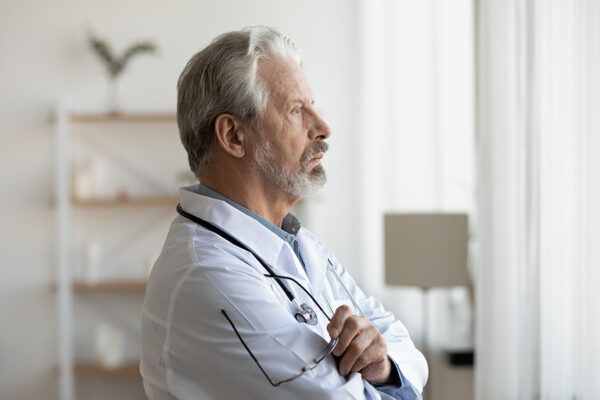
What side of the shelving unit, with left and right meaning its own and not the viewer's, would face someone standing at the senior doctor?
front

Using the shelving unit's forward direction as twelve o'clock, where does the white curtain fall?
The white curtain is roughly at 11 o'clock from the shelving unit.

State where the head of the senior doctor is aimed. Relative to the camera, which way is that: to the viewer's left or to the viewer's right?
to the viewer's right

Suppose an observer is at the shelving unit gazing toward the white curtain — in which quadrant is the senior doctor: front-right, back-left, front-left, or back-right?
front-right

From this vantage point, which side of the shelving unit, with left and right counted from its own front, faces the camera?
front
